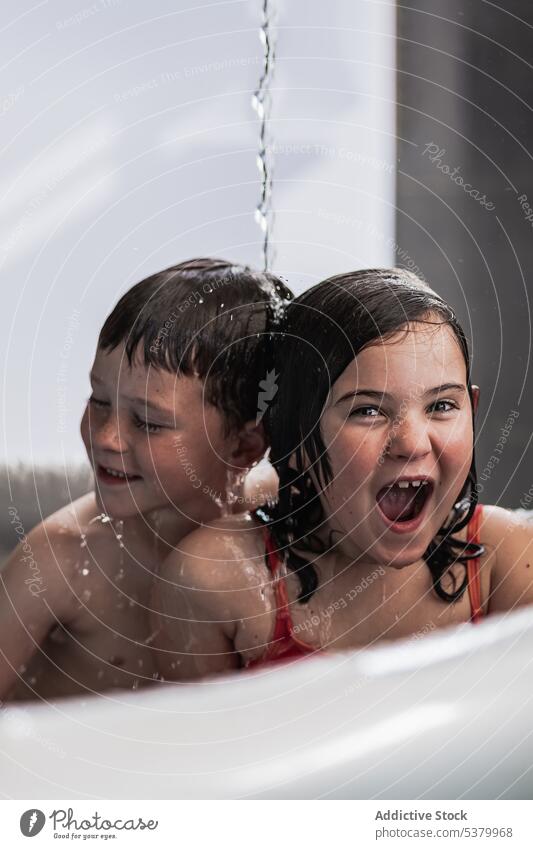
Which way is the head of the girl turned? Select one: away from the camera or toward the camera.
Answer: toward the camera

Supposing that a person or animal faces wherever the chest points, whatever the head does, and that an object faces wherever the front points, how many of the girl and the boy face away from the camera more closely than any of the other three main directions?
0

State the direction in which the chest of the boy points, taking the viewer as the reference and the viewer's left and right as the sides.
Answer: facing the viewer and to the left of the viewer
